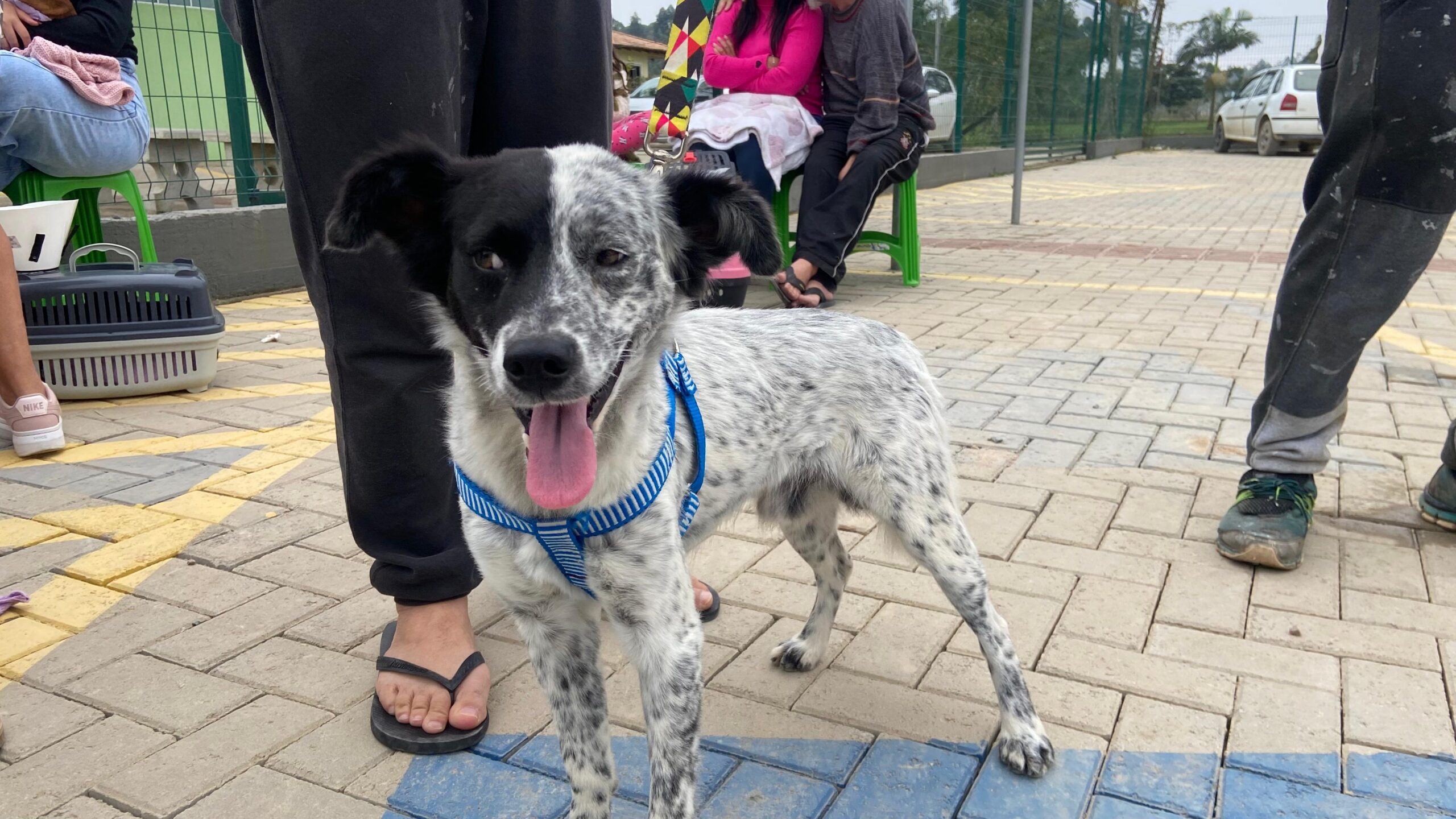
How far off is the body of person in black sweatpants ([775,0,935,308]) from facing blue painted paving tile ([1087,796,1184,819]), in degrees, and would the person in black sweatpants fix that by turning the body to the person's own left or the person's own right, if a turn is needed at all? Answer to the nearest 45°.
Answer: approximately 45° to the person's own left

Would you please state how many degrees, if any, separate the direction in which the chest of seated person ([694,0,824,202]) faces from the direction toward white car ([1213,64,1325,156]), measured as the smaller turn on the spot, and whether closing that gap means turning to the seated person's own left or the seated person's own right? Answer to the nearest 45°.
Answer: approximately 180°

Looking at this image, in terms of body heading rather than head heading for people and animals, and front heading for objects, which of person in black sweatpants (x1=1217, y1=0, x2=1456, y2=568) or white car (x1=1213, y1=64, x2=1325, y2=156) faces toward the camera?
the person in black sweatpants

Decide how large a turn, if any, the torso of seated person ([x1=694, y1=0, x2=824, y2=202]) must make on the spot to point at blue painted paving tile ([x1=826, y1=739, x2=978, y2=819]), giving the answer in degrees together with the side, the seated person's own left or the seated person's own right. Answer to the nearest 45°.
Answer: approximately 45° to the seated person's own left

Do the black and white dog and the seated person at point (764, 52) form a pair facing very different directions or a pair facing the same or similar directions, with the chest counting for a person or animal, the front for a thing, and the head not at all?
same or similar directions

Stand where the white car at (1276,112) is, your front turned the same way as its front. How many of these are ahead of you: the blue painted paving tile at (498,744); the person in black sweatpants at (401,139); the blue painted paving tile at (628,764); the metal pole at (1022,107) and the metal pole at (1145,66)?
1

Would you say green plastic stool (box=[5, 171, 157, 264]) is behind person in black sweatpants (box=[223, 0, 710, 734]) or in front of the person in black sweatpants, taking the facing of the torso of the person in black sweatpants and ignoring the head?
behind

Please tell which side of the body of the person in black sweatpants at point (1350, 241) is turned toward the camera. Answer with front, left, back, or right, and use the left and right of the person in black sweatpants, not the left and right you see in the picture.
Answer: front

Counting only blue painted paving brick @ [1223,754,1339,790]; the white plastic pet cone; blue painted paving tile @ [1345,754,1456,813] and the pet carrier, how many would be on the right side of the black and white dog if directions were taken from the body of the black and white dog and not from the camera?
2

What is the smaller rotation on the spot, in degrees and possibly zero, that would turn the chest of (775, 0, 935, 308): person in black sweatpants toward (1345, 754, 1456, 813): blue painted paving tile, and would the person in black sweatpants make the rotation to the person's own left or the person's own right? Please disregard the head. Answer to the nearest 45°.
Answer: approximately 45° to the person's own left

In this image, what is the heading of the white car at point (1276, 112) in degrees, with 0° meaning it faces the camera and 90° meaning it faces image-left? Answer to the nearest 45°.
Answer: approximately 135°

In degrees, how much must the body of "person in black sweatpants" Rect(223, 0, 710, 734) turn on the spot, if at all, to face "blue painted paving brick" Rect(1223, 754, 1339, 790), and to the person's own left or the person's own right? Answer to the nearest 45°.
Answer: approximately 45° to the person's own left

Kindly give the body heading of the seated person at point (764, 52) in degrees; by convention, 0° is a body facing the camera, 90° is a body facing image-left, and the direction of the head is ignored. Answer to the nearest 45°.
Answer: approximately 45°

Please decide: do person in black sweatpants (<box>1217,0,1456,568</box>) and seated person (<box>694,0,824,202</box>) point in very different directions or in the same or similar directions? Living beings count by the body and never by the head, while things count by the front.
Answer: same or similar directions

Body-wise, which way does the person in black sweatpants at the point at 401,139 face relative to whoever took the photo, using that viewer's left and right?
facing the viewer

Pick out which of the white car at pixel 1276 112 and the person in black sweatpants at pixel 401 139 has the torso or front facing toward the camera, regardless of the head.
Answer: the person in black sweatpants

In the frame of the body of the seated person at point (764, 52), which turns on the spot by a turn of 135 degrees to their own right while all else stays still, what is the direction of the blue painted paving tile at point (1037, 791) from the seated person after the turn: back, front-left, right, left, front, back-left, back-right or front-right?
back

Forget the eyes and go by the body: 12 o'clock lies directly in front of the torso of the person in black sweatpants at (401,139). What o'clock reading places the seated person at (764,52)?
The seated person is roughly at 7 o'clock from the person in black sweatpants.
